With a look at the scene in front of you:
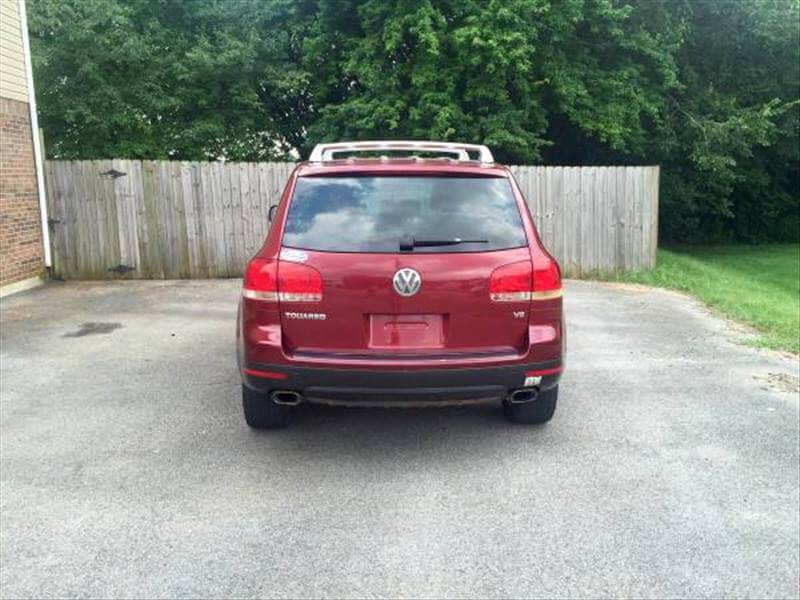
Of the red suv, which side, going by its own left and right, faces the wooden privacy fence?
front

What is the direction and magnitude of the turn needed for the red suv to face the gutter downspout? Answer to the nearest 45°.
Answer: approximately 45° to its left

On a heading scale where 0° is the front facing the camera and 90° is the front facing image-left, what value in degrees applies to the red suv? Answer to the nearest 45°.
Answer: approximately 180°
